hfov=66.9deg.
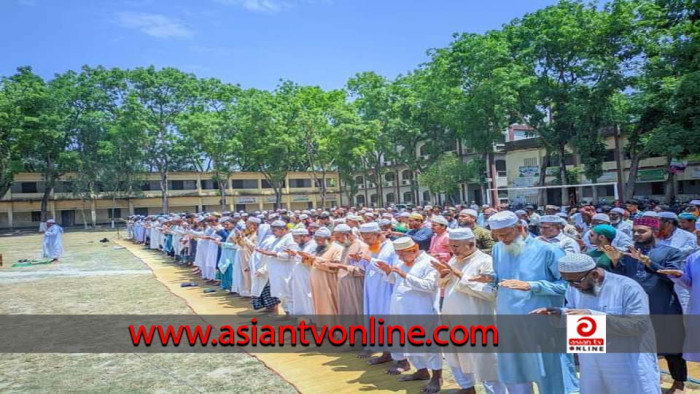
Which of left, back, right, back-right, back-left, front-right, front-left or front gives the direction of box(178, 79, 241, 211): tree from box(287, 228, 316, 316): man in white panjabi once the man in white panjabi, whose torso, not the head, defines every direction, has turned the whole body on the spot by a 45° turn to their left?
back-right

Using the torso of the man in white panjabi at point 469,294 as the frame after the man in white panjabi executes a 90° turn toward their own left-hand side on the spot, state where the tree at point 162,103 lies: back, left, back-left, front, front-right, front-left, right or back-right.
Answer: back

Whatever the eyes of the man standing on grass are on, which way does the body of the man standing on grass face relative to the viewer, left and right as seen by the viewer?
facing to the left of the viewer

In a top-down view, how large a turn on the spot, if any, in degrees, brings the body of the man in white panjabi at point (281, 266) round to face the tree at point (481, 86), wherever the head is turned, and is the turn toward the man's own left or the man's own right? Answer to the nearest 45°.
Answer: approximately 135° to the man's own right

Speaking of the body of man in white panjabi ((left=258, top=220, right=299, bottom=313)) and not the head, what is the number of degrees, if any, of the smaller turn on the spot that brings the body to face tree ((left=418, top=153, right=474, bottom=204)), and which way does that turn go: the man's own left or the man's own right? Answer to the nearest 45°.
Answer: approximately 135° to the man's own right

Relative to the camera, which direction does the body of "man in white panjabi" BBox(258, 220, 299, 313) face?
to the viewer's left

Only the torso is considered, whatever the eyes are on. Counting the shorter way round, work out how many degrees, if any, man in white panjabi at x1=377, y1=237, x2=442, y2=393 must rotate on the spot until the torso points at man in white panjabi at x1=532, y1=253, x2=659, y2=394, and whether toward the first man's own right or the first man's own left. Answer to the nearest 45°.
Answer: approximately 90° to the first man's own left

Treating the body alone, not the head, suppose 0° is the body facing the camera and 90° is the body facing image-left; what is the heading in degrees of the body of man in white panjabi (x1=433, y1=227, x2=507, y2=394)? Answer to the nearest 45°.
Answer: approximately 45°

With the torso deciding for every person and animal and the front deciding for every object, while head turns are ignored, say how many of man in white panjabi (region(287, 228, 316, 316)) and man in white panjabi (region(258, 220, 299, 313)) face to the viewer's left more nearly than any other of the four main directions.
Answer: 2

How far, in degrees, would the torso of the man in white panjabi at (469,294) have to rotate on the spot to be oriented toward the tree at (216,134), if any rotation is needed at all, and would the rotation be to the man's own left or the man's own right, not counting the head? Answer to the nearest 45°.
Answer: approximately 90° to the man's own right

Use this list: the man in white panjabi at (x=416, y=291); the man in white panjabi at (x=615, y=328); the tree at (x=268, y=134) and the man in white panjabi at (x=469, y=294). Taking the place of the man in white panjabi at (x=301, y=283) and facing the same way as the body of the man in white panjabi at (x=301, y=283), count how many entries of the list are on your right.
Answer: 1

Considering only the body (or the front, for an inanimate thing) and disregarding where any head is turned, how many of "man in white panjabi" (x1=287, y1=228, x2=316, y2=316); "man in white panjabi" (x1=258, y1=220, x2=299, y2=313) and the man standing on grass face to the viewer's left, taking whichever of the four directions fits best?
3

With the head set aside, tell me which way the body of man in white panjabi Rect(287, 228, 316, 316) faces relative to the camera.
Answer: to the viewer's left
